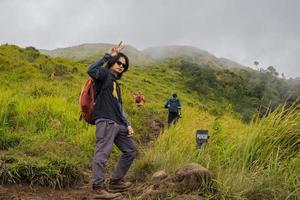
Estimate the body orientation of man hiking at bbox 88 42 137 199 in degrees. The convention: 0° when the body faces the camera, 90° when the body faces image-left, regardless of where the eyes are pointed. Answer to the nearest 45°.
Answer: approximately 315°

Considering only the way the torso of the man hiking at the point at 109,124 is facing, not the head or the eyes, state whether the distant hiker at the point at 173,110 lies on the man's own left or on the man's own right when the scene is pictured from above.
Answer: on the man's own left
